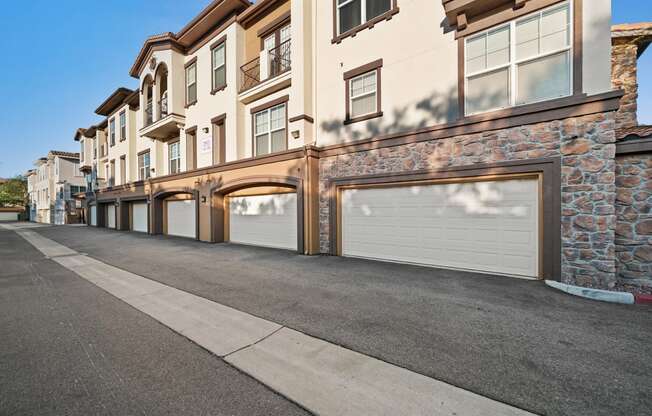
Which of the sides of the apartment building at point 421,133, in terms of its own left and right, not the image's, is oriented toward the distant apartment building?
right

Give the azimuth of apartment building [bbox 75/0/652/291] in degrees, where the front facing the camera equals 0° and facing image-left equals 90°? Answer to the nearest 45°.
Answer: approximately 45°

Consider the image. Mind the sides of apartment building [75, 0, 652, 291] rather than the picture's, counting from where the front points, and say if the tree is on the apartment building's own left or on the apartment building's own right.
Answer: on the apartment building's own right
